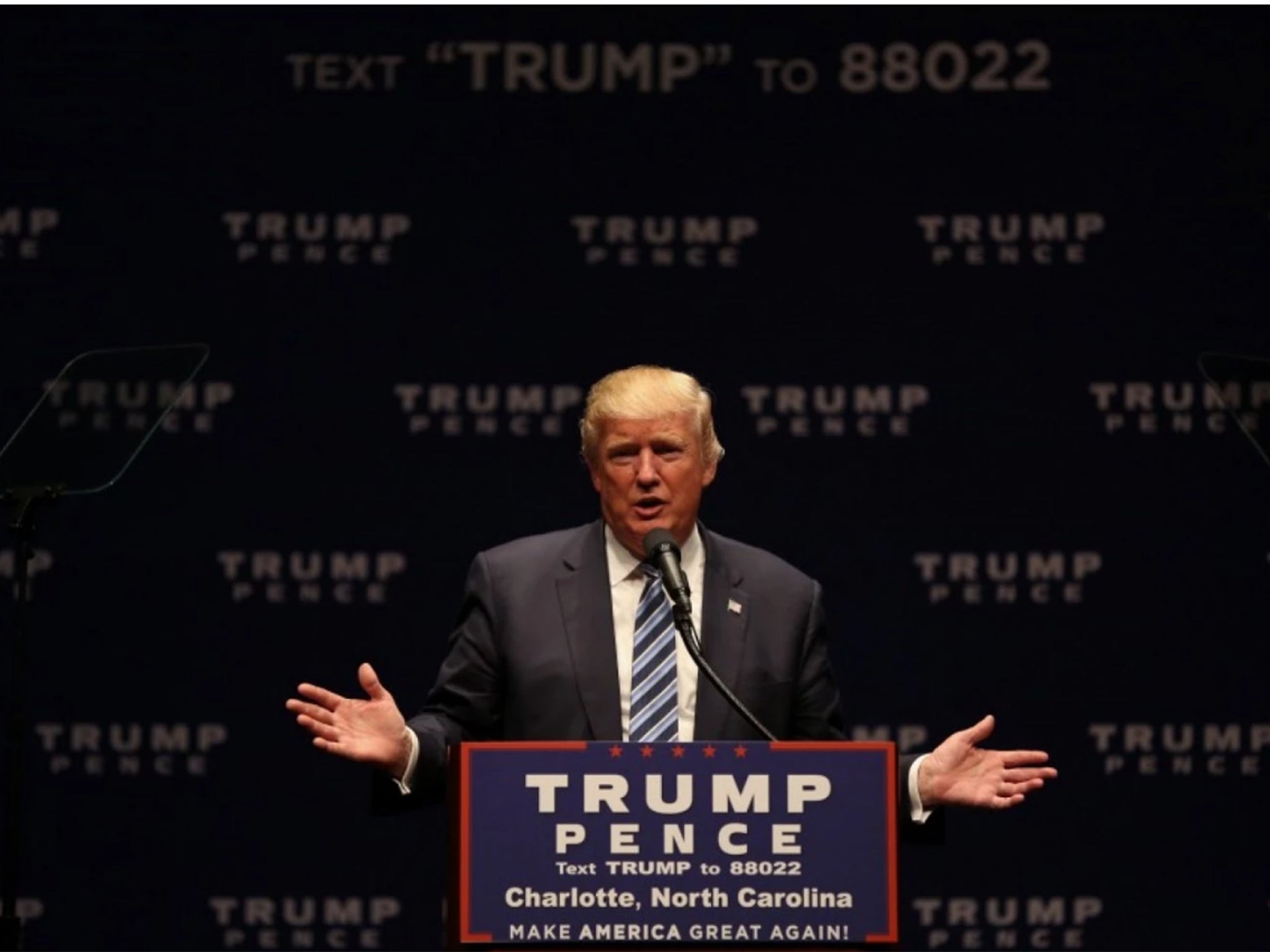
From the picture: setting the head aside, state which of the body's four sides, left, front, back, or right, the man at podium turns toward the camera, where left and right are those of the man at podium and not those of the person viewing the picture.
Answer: front

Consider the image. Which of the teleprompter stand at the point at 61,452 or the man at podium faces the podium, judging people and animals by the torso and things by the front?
the man at podium

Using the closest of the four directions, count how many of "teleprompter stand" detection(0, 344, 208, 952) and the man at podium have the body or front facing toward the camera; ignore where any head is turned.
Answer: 1

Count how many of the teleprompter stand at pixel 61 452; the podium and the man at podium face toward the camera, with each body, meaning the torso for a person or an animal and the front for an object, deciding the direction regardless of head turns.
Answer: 2

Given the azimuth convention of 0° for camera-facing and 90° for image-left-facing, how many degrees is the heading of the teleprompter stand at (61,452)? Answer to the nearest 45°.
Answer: approximately 225°

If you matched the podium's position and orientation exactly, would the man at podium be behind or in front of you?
behind

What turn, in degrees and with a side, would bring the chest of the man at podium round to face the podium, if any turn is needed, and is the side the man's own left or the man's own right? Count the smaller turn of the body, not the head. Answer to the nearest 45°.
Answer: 0° — they already face it
